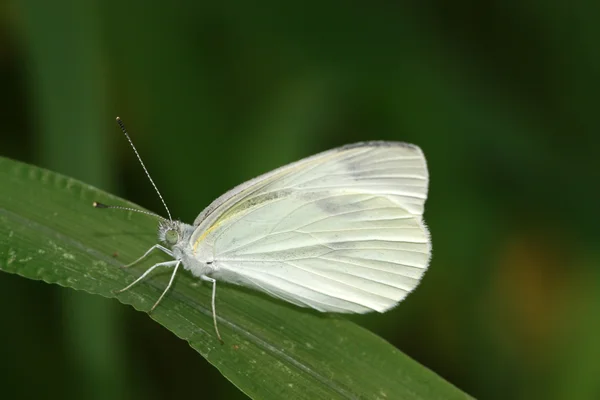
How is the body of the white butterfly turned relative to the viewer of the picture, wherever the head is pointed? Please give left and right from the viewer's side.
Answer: facing to the left of the viewer
